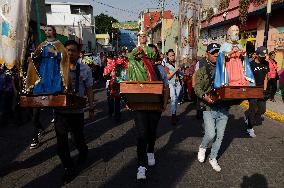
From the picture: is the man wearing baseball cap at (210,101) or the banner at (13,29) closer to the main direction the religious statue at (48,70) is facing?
the man wearing baseball cap

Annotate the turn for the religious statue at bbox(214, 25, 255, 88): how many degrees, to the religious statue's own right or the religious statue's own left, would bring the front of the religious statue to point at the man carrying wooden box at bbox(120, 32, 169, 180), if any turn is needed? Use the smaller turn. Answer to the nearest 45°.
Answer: approximately 45° to the religious statue's own right

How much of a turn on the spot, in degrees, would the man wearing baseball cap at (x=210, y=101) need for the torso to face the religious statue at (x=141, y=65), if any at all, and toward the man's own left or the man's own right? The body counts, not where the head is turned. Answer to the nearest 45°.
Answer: approximately 90° to the man's own right

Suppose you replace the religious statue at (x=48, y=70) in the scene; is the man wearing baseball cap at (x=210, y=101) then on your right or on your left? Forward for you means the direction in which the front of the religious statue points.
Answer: on your left

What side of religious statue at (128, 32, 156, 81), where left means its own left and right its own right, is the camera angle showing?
front

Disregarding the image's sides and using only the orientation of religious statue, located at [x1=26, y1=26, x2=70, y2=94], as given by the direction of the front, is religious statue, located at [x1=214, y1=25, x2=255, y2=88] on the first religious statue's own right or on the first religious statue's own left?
on the first religious statue's own left

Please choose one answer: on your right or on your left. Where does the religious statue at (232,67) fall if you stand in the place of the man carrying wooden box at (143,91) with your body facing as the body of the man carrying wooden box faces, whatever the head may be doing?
on your left

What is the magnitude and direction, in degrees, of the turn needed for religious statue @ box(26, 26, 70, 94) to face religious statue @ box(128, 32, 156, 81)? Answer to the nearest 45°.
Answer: approximately 90° to its left

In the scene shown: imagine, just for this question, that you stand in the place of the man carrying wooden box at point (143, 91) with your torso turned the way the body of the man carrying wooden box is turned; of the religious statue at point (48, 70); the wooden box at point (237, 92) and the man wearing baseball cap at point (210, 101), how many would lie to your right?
1

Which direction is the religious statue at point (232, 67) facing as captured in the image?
toward the camera

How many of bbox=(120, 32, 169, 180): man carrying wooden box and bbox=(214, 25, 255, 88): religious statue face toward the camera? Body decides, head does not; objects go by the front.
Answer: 2
